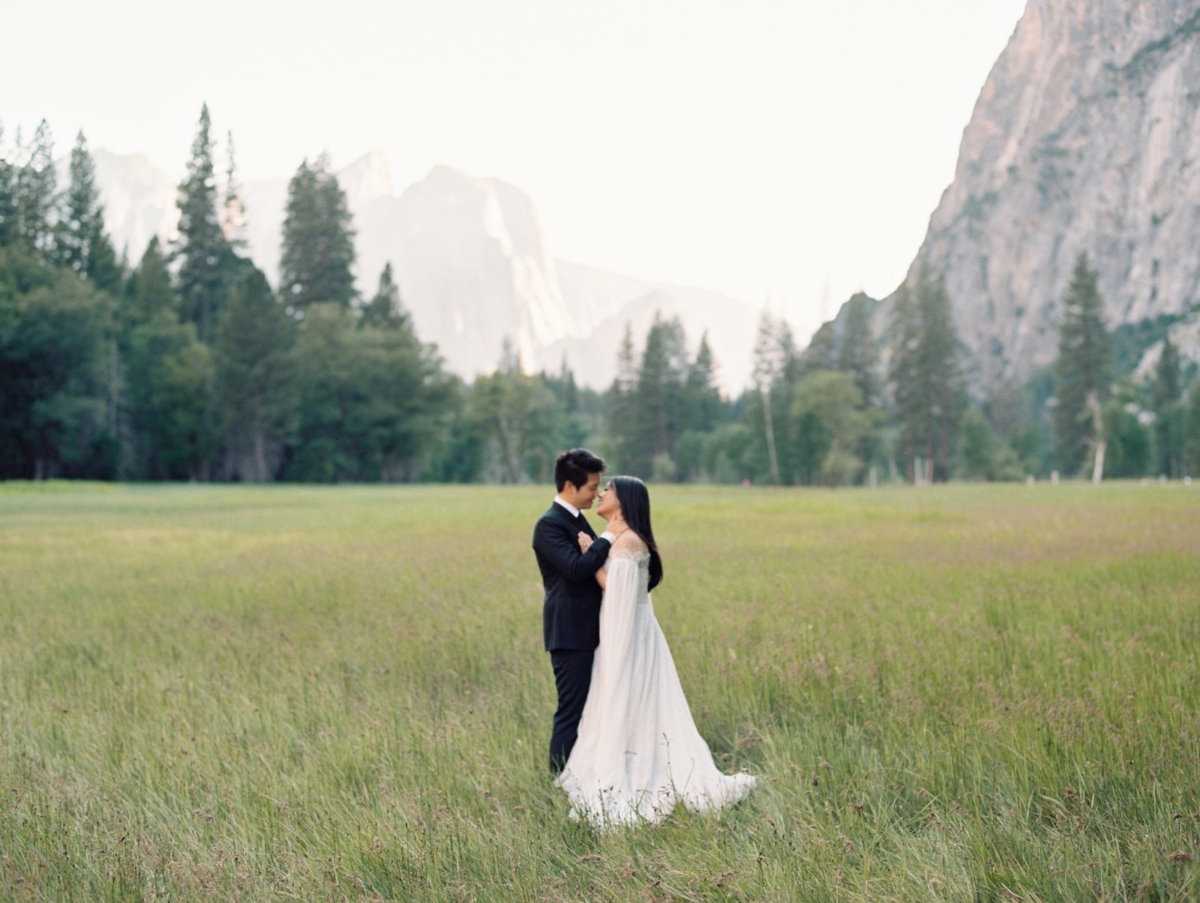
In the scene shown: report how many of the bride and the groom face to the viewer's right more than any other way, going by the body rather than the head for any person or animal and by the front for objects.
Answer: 1

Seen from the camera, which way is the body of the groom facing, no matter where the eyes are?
to the viewer's right

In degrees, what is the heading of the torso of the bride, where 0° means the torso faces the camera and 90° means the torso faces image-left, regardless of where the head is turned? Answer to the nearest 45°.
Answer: approximately 90°

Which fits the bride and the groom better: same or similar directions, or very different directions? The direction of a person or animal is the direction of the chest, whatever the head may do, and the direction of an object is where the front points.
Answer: very different directions

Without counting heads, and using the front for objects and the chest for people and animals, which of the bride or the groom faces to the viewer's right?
the groom
